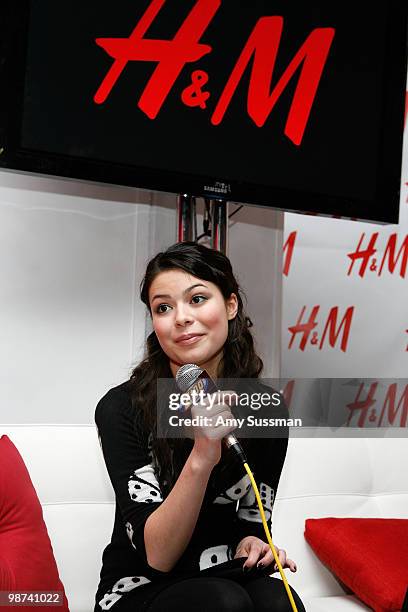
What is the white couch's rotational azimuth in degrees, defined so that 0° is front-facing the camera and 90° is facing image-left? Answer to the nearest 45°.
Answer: approximately 0°

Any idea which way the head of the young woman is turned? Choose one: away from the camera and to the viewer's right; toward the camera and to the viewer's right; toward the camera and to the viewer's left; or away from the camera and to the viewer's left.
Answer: toward the camera and to the viewer's left
